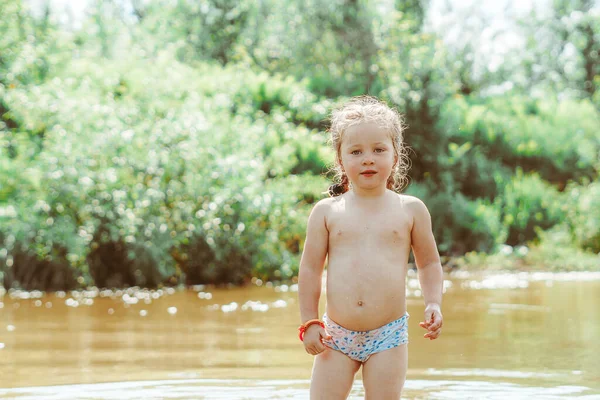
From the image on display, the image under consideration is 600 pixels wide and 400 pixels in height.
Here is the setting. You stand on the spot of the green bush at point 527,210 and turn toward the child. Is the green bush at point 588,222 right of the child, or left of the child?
left

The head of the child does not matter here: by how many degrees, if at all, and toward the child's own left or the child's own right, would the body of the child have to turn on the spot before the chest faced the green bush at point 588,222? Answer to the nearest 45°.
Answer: approximately 180°

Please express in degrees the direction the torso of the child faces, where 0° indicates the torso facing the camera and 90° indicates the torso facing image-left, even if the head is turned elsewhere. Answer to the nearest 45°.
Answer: approximately 0°

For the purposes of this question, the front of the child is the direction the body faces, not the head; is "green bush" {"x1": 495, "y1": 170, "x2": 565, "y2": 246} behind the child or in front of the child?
behind
